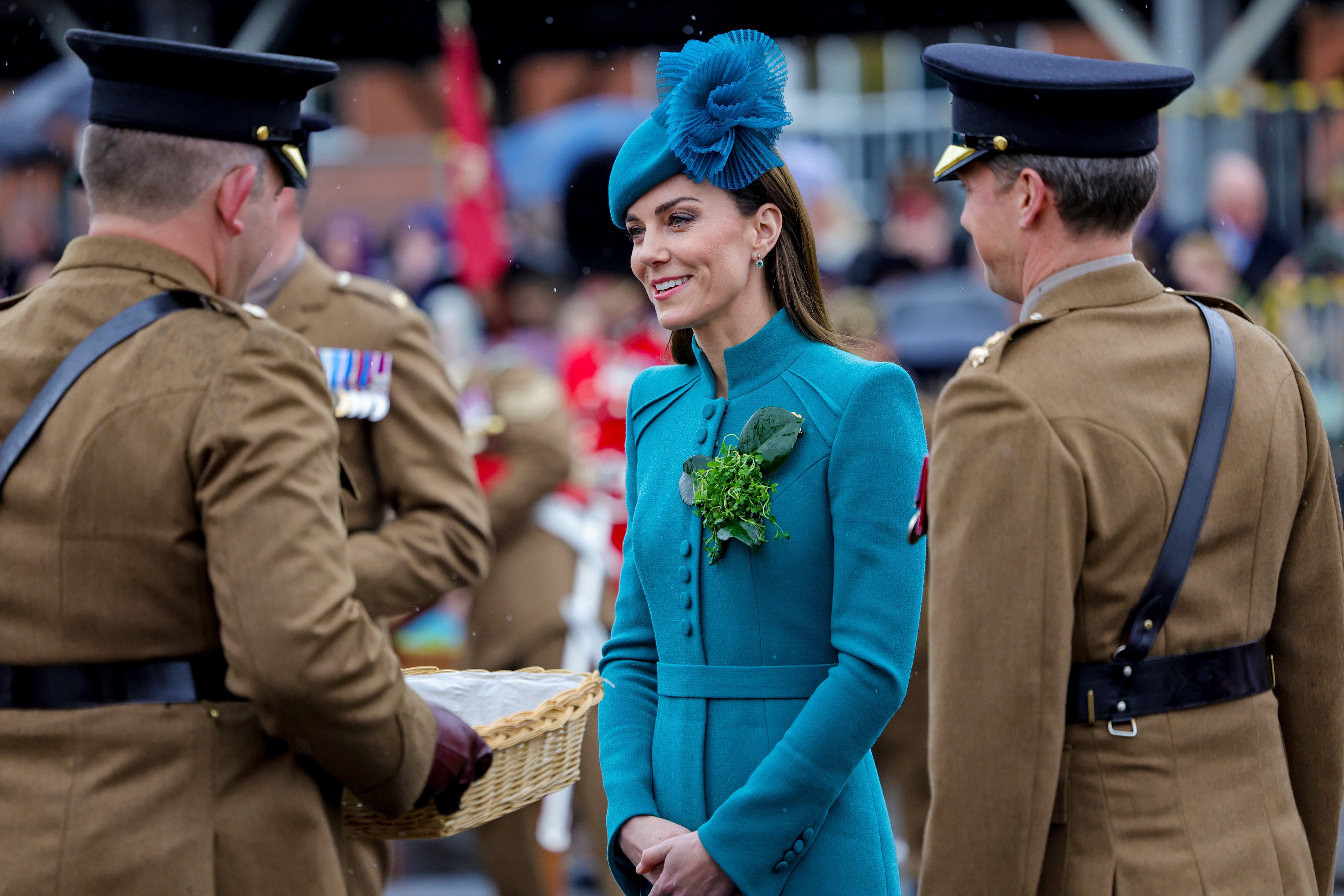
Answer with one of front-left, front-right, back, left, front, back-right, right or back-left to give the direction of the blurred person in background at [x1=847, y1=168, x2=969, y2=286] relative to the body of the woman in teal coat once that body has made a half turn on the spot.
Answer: front-left

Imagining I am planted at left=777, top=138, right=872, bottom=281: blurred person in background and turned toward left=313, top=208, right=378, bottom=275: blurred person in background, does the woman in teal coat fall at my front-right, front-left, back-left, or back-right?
front-left

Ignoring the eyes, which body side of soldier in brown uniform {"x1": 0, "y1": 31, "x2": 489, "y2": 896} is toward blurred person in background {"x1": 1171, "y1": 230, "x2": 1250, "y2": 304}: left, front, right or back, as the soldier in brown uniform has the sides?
front

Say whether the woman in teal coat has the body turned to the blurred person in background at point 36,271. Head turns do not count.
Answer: no

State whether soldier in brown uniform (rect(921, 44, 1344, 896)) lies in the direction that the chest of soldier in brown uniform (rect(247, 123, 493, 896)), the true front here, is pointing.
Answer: no

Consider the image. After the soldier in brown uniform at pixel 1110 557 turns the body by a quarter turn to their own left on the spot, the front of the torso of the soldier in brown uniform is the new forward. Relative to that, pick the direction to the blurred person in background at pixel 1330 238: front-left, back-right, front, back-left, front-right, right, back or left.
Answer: back-right

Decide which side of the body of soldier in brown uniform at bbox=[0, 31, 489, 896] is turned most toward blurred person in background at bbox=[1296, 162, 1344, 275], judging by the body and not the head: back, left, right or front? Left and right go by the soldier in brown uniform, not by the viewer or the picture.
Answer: front

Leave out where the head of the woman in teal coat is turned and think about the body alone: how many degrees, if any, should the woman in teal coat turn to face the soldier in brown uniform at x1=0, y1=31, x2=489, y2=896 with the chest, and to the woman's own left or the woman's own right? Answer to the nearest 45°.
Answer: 0° — they already face them

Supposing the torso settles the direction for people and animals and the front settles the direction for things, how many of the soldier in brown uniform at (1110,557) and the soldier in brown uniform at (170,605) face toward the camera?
0

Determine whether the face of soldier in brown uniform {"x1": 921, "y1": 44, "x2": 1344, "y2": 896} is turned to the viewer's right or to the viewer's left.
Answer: to the viewer's left

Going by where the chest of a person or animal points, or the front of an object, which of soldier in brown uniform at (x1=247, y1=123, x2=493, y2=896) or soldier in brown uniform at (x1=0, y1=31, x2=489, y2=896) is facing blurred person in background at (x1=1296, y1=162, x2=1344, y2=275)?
soldier in brown uniform at (x1=0, y1=31, x2=489, y2=896)

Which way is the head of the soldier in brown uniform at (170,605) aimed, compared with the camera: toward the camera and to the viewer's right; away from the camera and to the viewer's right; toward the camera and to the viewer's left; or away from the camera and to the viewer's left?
away from the camera and to the viewer's right

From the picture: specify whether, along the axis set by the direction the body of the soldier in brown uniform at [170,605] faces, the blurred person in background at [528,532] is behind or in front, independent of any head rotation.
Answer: in front

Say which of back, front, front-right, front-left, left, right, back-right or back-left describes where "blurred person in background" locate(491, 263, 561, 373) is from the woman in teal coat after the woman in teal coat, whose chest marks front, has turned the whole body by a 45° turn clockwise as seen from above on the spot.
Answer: right

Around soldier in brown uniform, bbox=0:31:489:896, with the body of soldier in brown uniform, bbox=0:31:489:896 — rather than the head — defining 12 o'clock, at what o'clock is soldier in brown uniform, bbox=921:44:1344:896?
soldier in brown uniform, bbox=921:44:1344:896 is roughly at 2 o'clock from soldier in brown uniform, bbox=0:31:489:896.

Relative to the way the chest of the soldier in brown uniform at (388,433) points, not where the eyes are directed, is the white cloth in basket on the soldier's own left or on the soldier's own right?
on the soldier's own left

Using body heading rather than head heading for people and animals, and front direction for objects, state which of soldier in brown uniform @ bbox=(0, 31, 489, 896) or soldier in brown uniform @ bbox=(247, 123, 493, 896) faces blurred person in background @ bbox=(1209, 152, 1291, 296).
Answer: soldier in brown uniform @ bbox=(0, 31, 489, 896)

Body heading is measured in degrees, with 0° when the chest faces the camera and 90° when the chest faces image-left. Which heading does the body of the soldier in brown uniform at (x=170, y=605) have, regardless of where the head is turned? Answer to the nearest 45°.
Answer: approximately 225°

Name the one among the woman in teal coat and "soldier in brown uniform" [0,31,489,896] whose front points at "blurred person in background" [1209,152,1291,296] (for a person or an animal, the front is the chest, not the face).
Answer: the soldier in brown uniform
